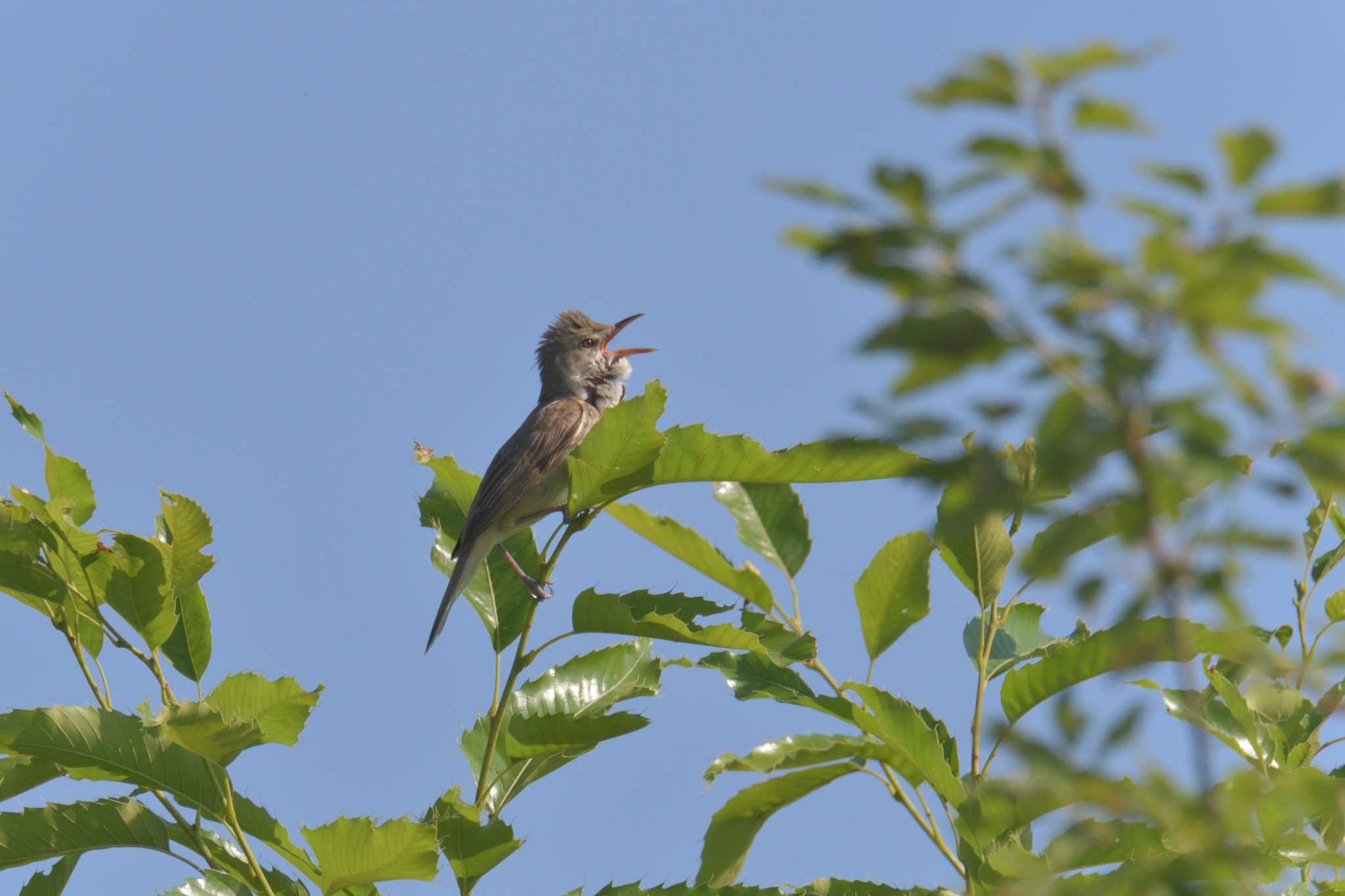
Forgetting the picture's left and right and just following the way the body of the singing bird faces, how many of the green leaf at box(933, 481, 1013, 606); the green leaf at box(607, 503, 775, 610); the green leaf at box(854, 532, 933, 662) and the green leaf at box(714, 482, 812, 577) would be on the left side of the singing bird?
0

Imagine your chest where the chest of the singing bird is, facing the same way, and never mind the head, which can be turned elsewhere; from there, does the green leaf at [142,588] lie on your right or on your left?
on your right

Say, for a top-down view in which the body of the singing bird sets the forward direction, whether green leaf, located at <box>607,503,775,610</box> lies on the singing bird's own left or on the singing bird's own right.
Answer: on the singing bird's own right

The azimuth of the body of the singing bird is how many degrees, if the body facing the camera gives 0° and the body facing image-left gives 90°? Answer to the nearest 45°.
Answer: approximately 270°

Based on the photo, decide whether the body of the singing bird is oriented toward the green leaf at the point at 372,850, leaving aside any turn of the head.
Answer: no

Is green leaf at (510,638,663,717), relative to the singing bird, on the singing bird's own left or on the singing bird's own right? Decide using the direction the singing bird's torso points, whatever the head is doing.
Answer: on the singing bird's own right

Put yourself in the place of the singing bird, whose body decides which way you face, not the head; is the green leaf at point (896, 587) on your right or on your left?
on your right
